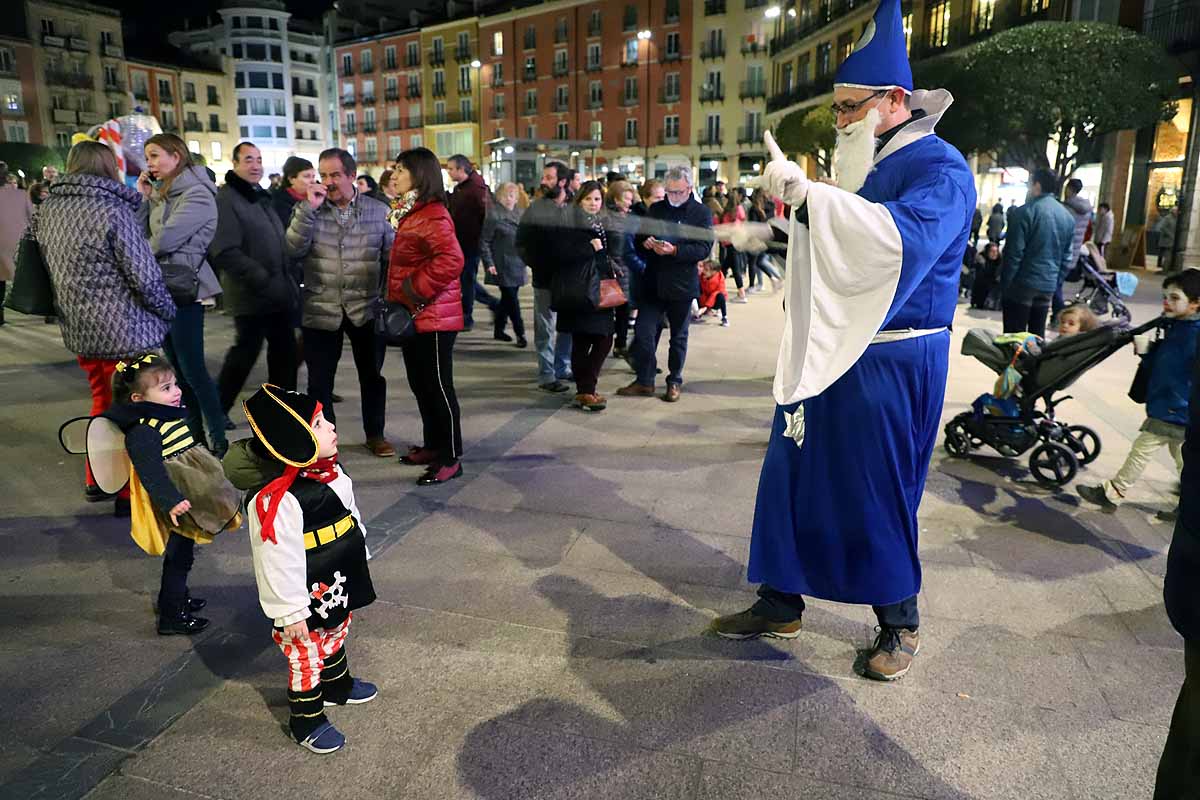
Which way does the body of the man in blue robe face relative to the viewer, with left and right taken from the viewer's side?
facing to the left of the viewer

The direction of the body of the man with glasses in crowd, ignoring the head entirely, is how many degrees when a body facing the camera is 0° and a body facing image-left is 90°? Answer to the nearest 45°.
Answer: approximately 45°

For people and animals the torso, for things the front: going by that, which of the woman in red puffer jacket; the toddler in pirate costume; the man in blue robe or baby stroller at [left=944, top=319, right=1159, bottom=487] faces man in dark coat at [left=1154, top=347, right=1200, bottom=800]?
the toddler in pirate costume

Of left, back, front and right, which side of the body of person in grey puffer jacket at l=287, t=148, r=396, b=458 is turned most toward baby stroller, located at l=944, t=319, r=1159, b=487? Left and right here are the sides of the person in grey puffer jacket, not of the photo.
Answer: left

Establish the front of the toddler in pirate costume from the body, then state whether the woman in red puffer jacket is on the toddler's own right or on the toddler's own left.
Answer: on the toddler's own left

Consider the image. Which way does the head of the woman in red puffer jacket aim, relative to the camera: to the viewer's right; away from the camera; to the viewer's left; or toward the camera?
to the viewer's left

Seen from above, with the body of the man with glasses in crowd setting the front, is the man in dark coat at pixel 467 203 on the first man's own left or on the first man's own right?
on the first man's own right

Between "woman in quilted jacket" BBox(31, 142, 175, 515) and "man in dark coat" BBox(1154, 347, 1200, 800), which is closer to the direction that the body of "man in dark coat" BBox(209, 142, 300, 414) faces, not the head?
the man in dark coat

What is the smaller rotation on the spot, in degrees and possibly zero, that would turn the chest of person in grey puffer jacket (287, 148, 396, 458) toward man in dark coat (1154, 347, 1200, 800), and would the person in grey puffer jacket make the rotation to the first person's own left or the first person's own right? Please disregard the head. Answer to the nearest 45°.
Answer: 0° — they already face them

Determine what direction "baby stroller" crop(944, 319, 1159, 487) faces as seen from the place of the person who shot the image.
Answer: facing away from the viewer and to the left of the viewer

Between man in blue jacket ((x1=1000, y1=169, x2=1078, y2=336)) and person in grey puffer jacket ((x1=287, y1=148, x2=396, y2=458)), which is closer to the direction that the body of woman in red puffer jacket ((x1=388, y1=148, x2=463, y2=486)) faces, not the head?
the person in grey puffer jacket

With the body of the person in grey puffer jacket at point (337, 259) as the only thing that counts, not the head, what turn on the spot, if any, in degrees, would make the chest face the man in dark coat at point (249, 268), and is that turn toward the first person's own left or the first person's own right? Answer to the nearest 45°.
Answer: approximately 135° to the first person's own right

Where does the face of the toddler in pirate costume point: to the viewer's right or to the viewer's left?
to the viewer's right
